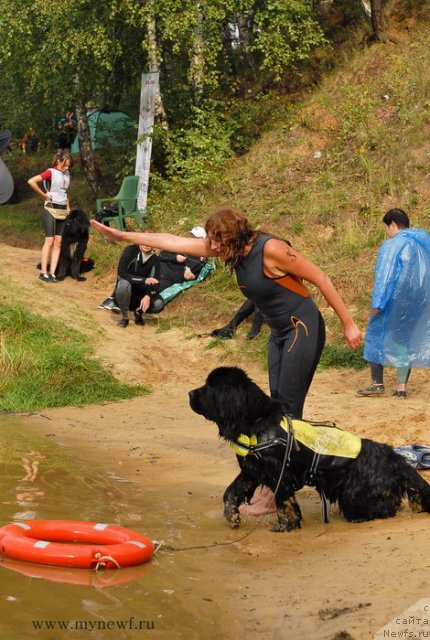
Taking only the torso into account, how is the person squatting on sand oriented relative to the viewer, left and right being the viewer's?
facing the viewer

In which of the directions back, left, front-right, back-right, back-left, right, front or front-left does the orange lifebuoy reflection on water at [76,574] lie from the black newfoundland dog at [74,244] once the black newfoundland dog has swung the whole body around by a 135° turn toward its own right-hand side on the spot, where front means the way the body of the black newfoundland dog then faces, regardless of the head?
back-left

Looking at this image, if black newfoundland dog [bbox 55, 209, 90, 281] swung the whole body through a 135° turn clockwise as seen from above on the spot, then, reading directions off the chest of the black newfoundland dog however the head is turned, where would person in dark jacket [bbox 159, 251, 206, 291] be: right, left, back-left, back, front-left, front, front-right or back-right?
back

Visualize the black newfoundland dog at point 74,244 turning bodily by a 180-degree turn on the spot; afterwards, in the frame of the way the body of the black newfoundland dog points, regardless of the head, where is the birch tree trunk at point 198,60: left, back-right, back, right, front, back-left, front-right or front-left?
front-right

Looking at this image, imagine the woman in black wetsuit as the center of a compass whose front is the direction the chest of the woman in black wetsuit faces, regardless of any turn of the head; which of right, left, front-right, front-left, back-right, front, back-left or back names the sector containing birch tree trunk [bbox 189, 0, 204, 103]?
back-right

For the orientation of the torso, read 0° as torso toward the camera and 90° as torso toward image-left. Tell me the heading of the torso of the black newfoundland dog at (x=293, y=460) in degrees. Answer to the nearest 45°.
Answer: approximately 90°

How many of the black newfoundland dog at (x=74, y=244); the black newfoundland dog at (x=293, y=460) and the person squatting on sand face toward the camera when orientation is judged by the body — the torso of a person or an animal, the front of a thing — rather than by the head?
2

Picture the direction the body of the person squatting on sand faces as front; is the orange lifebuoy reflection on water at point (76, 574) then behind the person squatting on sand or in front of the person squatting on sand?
in front

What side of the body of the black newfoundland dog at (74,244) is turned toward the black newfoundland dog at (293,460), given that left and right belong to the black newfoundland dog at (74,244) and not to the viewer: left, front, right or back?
front

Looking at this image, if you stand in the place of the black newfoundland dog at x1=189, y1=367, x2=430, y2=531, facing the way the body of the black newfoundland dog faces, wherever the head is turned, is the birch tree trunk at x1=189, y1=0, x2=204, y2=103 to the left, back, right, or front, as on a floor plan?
right

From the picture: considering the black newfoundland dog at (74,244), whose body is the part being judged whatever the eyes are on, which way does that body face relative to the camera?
toward the camera
